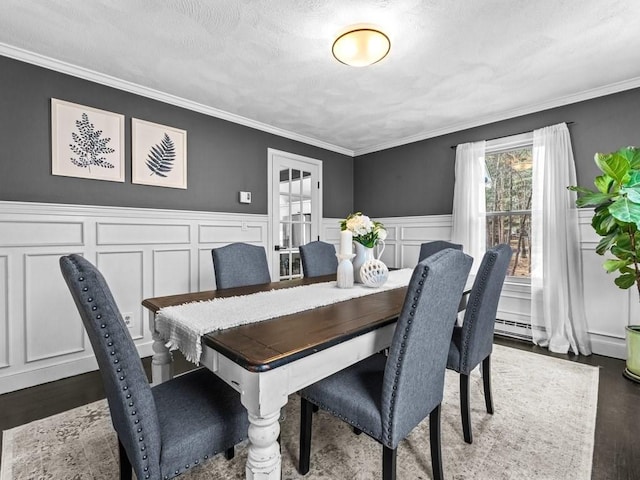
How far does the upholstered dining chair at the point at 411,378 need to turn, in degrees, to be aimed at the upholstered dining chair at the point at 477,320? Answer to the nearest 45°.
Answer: approximately 90° to its right

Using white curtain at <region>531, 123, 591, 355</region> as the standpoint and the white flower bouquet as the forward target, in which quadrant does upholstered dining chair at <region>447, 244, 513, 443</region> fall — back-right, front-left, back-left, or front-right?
front-left

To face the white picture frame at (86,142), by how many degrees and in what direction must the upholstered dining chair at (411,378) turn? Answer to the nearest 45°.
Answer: approximately 45° to its left

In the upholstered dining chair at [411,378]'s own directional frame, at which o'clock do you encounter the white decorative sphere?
The white decorative sphere is roughly at 1 o'clock from the upholstered dining chair.

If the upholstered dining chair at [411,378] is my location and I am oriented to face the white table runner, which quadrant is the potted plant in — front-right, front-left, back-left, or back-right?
back-right

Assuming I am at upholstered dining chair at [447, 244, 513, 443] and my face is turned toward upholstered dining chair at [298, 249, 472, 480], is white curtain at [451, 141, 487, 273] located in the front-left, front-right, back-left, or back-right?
back-right

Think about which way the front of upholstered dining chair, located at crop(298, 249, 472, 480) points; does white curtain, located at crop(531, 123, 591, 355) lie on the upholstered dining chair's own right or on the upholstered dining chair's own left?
on the upholstered dining chair's own right

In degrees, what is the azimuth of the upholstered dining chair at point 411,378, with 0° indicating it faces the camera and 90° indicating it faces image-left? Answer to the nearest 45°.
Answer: approximately 135°

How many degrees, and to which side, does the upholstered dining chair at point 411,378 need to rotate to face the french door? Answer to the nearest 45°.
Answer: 0° — it already faces it

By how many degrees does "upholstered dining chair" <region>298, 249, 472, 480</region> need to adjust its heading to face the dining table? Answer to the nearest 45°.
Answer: approximately 45° to its left

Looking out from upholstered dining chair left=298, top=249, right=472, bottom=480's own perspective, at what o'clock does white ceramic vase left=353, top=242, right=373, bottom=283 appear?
The white ceramic vase is roughly at 1 o'clock from the upholstered dining chair.

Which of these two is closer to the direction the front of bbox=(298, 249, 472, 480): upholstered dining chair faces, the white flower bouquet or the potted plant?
the white flower bouquet

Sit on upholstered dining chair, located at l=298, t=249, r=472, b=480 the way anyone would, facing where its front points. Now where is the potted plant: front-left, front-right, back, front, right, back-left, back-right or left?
right
